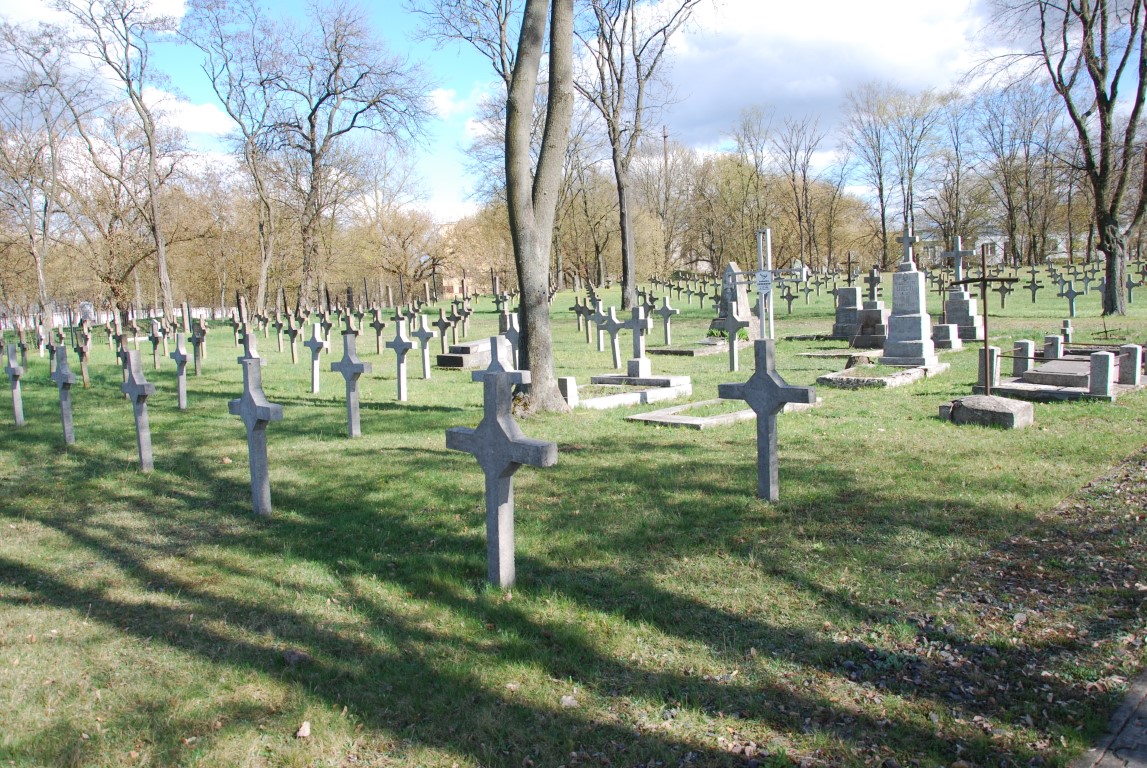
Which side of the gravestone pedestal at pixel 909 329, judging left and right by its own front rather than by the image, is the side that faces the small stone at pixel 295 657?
front

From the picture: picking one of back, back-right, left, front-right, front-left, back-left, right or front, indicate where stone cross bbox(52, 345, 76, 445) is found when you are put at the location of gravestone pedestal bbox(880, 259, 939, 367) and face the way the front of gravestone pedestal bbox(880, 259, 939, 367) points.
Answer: front-right

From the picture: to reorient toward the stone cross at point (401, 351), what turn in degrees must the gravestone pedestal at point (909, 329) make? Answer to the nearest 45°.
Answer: approximately 45° to its right

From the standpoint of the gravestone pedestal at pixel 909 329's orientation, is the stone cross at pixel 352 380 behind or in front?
in front

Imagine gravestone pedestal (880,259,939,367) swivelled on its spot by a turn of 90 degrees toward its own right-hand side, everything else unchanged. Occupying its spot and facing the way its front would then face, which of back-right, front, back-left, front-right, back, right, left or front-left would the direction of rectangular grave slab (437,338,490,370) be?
front

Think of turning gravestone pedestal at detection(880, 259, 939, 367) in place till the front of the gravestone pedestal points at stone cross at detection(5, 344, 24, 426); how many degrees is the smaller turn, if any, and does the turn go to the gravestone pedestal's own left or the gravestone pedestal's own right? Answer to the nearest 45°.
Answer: approximately 45° to the gravestone pedestal's own right

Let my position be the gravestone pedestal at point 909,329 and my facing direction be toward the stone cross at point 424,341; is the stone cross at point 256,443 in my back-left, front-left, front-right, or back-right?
front-left

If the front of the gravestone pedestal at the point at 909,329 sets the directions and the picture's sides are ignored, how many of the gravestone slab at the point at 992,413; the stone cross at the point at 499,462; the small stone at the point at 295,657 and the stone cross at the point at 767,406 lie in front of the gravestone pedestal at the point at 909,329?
4

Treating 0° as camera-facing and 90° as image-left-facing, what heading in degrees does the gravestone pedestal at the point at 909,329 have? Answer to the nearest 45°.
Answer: approximately 0°

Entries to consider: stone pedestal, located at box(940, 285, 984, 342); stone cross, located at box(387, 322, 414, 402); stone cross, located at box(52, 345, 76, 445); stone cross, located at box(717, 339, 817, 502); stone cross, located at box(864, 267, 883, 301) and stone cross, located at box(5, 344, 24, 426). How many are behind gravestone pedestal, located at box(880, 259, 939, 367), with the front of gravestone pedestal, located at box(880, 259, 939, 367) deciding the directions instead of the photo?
2

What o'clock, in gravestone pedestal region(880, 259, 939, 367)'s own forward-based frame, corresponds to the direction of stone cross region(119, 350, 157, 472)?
The stone cross is roughly at 1 o'clock from the gravestone pedestal.

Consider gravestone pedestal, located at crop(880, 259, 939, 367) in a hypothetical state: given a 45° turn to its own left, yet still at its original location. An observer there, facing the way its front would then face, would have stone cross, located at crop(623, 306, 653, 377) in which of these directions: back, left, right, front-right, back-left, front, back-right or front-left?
right

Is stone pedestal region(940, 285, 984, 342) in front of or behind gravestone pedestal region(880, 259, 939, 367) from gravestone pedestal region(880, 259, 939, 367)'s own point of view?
behind

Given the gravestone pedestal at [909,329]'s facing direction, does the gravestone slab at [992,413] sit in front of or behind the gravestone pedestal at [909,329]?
in front

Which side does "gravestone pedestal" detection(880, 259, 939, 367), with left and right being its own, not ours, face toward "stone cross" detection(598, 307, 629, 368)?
right

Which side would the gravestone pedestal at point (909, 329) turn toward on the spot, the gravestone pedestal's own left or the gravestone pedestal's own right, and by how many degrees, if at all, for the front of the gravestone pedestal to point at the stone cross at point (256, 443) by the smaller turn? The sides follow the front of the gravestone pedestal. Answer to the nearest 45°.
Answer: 0° — it already faces it

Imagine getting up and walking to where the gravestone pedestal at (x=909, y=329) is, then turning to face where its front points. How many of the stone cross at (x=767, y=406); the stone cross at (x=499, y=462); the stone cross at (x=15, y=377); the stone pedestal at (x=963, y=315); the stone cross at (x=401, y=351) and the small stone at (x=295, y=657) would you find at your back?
1
